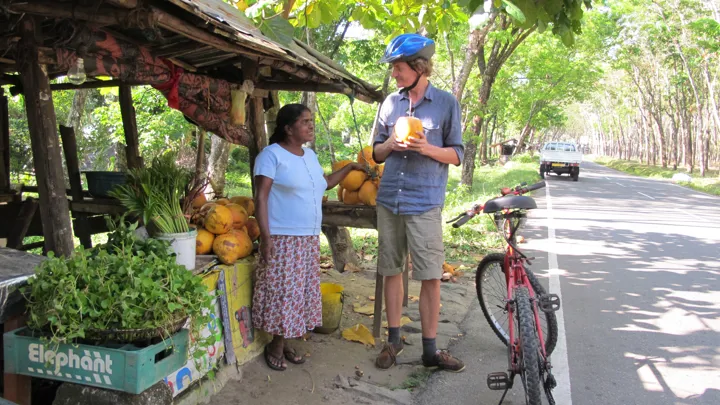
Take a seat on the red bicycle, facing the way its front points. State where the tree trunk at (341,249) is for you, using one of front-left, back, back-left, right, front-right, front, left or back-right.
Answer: front-left

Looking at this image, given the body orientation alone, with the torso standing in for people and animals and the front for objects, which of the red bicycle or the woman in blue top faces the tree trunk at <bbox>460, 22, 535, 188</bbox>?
the red bicycle

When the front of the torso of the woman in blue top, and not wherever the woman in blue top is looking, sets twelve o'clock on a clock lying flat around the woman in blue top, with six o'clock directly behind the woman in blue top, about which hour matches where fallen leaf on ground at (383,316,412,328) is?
The fallen leaf on ground is roughly at 9 o'clock from the woman in blue top.

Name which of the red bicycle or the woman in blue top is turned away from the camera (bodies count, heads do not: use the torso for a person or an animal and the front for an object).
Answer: the red bicycle

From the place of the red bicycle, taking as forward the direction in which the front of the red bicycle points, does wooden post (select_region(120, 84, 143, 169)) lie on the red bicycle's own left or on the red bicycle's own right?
on the red bicycle's own left

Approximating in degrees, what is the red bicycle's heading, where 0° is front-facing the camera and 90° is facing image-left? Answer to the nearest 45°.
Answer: approximately 180°

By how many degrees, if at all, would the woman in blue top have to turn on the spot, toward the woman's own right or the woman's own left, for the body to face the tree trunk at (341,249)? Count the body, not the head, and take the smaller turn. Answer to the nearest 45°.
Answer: approximately 135° to the woman's own left

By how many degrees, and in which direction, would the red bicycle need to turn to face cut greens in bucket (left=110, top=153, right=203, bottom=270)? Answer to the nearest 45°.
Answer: approximately 90° to its left

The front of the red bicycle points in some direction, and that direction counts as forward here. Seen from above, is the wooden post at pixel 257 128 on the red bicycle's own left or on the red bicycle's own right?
on the red bicycle's own left

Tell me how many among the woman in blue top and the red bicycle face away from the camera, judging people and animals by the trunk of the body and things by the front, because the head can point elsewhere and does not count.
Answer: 1

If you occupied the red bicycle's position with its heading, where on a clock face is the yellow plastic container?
The yellow plastic container is roughly at 10 o'clock from the red bicycle.
